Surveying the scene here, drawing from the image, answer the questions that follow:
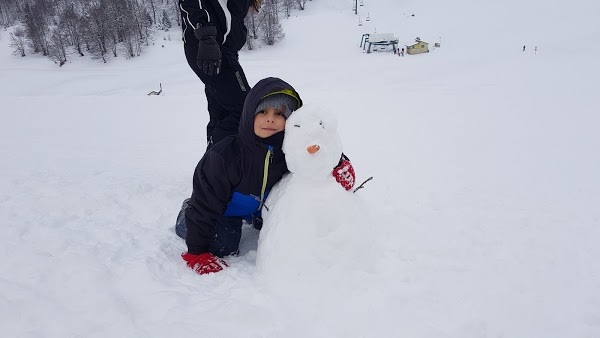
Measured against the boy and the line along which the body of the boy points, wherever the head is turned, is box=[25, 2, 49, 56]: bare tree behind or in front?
behind

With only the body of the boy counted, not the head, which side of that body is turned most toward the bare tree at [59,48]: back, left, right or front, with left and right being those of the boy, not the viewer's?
back

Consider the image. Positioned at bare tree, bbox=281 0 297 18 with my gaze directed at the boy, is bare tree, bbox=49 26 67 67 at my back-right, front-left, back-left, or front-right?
front-right

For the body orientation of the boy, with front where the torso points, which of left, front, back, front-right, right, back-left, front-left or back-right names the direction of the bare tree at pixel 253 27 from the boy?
back-left

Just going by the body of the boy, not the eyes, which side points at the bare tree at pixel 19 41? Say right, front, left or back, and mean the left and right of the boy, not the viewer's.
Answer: back

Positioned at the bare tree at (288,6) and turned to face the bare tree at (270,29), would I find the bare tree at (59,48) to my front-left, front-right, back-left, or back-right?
front-right

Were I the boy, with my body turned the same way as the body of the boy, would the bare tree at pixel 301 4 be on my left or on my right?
on my left

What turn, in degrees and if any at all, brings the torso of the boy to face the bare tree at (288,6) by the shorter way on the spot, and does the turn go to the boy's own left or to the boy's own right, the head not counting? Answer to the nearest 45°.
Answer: approximately 135° to the boy's own left

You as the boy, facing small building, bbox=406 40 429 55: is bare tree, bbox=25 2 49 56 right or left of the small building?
left
